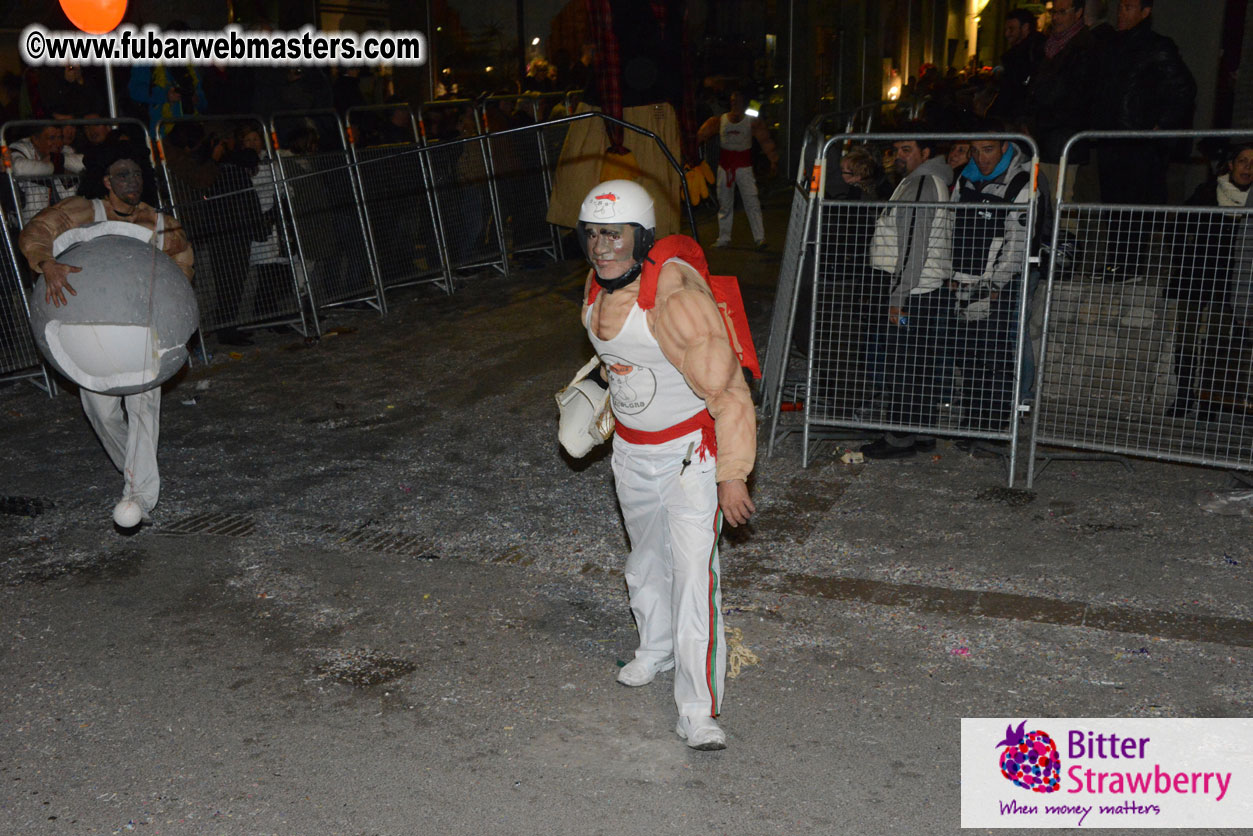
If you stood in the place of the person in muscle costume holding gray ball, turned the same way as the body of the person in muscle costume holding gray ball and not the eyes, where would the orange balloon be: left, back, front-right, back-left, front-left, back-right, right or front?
back

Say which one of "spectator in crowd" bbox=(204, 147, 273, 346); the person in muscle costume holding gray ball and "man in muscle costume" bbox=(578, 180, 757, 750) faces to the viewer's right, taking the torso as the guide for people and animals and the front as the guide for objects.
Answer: the spectator in crowd

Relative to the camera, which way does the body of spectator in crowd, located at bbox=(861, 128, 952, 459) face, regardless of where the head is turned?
to the viewer's left

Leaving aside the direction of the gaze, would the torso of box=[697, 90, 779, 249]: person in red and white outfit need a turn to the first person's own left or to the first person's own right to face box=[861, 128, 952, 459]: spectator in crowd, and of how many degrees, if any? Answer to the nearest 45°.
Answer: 0° — they already face them

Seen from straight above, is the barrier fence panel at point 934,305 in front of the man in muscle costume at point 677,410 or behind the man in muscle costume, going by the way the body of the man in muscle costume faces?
behind

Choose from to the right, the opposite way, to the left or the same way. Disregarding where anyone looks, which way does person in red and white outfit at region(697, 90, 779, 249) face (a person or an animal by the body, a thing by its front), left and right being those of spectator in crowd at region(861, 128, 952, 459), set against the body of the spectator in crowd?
to the left

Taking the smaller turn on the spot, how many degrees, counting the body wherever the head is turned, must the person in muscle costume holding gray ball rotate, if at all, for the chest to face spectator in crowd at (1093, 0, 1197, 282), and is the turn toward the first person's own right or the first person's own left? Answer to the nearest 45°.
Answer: approximately 90° to the first person's own left

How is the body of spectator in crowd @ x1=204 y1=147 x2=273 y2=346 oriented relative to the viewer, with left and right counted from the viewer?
facing to the right of the viewer

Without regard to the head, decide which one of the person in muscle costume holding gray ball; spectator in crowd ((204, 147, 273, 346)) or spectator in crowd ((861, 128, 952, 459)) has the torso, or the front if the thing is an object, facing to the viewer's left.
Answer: spectator in crowd ((861, 128, 952, 459))

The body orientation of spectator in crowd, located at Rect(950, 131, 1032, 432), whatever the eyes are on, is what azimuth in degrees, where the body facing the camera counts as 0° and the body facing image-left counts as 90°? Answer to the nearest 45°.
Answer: approximately 45°

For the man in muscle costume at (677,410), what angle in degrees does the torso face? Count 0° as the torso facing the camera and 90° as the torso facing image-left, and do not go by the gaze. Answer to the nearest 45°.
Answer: approximately 45°
